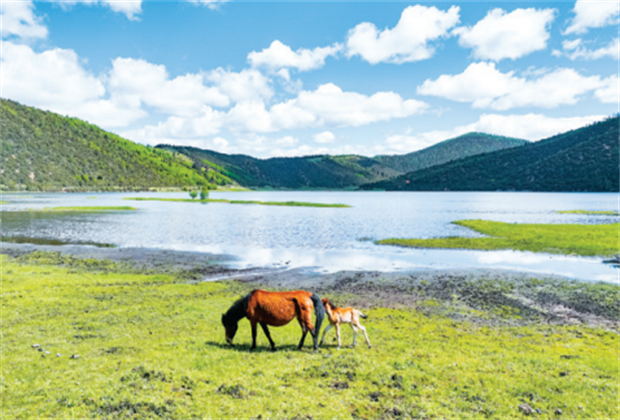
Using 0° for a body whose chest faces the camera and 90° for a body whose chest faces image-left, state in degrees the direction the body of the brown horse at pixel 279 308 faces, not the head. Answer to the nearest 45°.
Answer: approximately 90°
